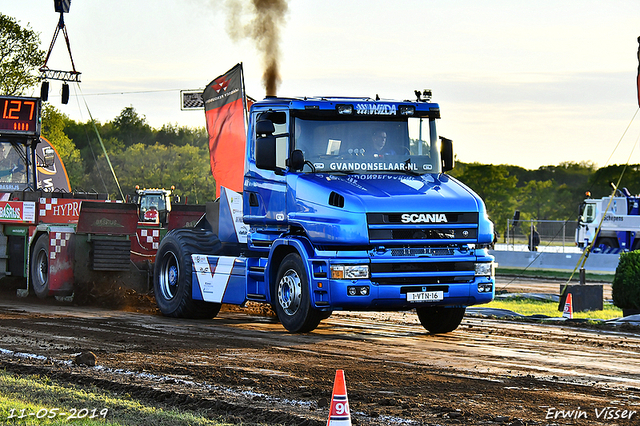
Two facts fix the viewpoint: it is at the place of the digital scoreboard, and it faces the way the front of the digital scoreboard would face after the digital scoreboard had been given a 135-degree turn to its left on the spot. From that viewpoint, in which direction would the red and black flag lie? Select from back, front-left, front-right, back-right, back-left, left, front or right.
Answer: right

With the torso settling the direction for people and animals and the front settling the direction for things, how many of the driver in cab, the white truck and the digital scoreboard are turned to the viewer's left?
1

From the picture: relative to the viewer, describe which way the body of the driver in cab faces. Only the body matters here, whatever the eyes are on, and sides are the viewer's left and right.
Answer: facing the viewer and to the right of the viewer

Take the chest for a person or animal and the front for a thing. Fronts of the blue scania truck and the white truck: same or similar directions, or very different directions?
very different directions

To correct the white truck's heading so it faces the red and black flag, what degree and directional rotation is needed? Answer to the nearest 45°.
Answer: approximately 90° to its left

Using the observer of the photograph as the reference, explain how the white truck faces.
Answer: facing to the left of the viewer

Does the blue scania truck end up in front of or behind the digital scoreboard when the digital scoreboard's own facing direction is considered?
in front

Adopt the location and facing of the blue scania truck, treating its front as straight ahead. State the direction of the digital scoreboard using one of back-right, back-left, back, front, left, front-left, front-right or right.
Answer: back

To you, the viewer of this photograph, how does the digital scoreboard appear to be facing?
facing the viewer

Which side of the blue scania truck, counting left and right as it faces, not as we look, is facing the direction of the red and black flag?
back

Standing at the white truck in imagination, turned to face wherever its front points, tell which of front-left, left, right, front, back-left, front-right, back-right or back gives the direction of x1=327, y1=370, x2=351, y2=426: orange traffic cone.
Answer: left

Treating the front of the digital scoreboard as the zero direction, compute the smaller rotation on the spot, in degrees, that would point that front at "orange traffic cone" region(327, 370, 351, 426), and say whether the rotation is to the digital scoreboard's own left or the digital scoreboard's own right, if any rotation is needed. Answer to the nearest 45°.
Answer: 0° — it already faces it

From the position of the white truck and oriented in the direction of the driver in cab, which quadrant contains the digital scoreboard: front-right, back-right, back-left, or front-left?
front-right

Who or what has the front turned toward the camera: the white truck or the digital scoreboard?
the digital scoreboard
